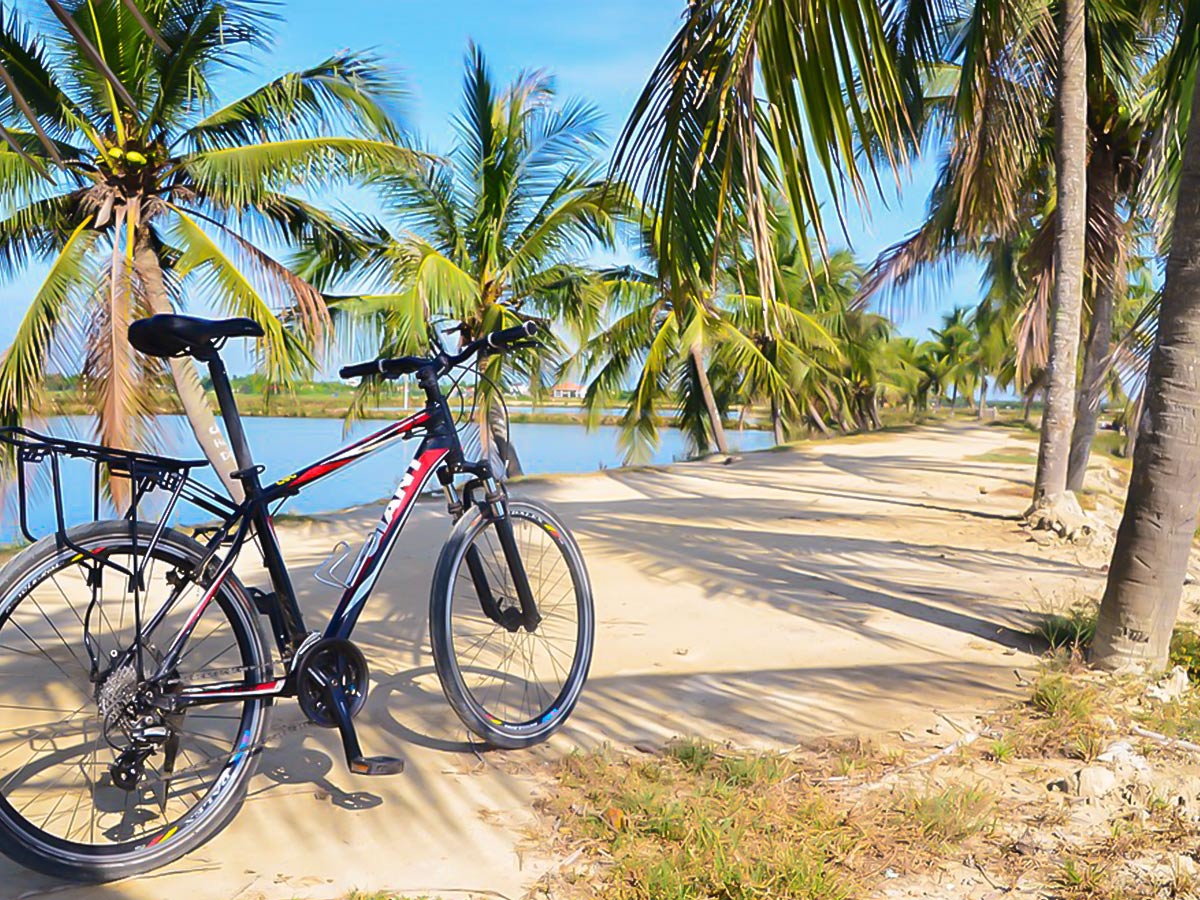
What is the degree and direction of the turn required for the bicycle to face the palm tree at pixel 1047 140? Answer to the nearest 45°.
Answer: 0° — it already faces it

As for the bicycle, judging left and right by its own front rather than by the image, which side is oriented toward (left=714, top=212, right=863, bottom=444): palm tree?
front

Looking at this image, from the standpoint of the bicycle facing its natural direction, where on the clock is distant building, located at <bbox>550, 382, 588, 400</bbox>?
The distant building is roughly at 11 o'clock from the bicycle.

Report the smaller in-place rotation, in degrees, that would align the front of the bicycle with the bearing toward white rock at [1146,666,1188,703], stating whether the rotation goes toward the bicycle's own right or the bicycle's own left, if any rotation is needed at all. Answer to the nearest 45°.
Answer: approximately 45° to the bicycle's own right

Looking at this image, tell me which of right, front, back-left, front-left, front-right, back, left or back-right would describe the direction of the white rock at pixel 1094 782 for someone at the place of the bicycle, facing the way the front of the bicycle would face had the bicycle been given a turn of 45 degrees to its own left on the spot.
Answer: right

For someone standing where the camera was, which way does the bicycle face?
facing away from the viewer and to the right of the viewer

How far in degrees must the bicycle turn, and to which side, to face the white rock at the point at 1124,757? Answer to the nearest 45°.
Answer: approximately 45° to its right

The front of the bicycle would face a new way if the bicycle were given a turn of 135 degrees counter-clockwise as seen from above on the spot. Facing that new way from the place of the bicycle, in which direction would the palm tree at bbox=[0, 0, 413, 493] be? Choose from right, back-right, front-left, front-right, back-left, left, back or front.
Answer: right

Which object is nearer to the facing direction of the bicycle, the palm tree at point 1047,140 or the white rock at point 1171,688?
the palm tree
